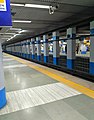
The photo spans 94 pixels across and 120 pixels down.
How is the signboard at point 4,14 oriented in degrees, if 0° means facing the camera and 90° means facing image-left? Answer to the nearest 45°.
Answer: approximately 0°

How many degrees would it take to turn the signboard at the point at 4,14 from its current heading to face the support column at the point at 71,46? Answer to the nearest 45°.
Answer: approximately 135° to its left
